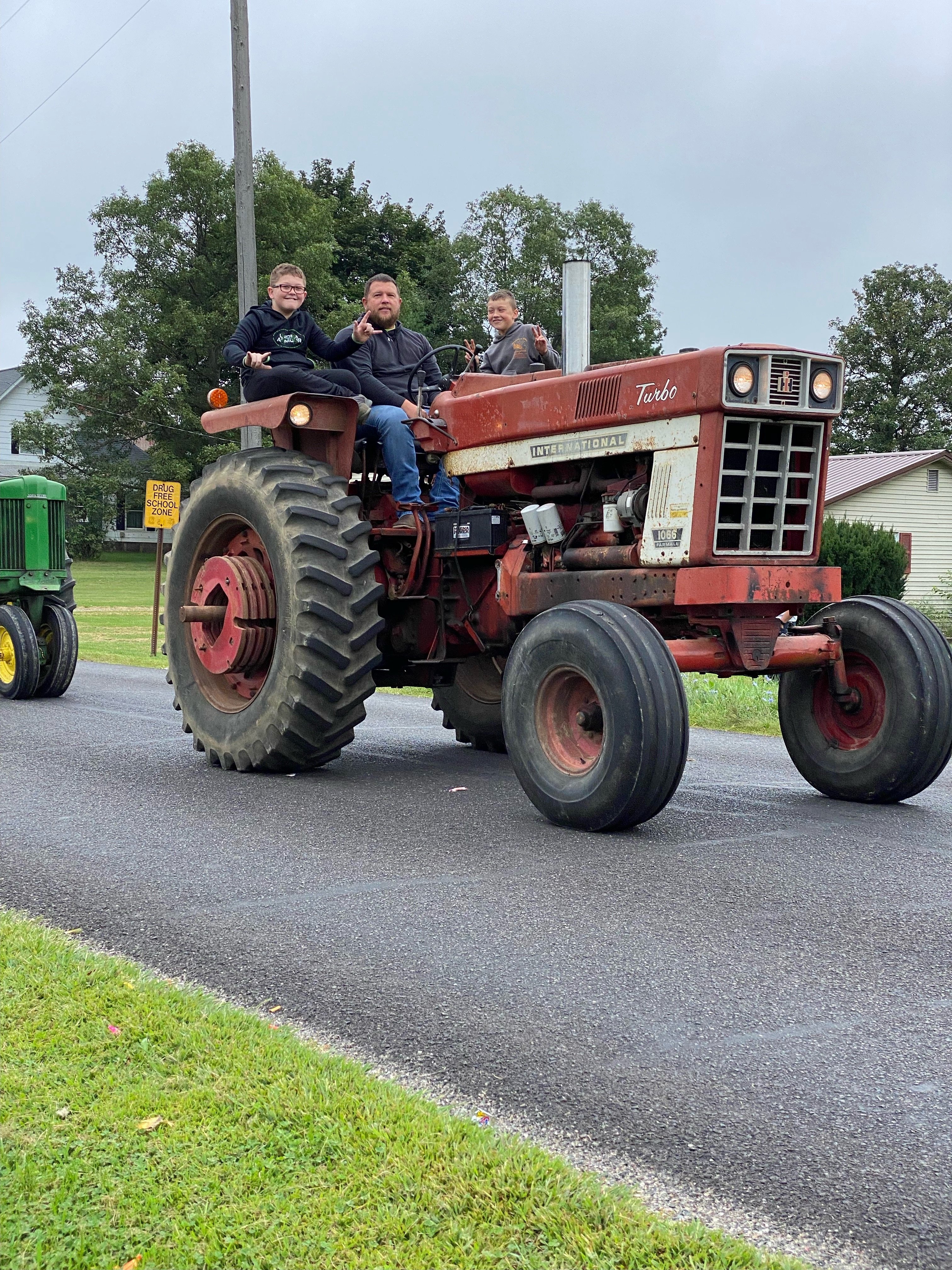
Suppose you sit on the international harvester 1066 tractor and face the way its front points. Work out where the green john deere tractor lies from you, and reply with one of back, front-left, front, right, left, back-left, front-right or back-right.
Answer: back

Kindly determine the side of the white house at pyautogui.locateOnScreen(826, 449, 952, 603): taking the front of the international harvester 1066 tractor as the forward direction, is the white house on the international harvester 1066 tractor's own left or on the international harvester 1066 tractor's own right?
on the international harvester 1066 tractor's own left

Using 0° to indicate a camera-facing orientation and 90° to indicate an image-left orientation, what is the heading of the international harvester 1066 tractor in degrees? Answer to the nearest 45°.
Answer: approximately 315°

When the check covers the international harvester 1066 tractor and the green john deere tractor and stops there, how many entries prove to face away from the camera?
0

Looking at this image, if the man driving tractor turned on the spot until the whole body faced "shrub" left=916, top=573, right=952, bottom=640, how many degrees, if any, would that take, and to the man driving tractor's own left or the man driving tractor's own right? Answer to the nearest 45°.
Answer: approximately 90° to the man driving tractor's own left

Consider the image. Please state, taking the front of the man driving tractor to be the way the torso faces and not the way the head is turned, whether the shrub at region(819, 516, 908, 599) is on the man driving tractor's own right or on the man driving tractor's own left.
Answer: on the man driving tractor's own left

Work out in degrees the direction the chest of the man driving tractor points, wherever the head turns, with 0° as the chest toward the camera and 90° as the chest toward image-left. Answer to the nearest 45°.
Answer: approximately 315°

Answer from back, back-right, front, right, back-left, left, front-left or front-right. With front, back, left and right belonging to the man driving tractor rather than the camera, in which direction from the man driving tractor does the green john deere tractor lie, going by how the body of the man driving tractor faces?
back
